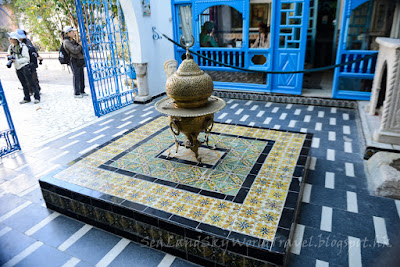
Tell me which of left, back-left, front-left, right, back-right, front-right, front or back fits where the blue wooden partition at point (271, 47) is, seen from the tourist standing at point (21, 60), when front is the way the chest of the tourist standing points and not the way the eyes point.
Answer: left

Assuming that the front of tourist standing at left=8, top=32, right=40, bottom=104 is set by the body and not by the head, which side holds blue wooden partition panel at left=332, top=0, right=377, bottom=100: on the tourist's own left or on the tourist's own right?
on the tourist's own left

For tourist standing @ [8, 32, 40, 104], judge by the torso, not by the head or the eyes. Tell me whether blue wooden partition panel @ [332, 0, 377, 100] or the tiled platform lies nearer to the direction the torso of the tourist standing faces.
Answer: the tiled platform

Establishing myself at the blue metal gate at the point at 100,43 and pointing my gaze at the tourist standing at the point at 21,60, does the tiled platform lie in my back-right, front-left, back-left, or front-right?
back-left

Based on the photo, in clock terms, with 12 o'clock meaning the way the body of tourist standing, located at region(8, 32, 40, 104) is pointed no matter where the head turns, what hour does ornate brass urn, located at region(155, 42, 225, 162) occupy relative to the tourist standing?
The ornate brass urn is roughly at 10 o'clock from the tourist standing.

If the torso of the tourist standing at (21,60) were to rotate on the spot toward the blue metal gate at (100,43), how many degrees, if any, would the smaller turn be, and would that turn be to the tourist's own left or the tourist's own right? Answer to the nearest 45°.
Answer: approximately 90° to the tourist's own left

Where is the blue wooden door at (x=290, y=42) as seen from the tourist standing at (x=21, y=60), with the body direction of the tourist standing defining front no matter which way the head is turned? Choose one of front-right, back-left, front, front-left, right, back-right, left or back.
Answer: left

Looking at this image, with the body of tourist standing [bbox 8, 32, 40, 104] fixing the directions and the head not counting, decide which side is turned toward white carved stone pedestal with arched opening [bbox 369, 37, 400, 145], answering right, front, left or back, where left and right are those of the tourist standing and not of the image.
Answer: left
